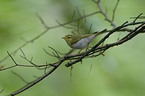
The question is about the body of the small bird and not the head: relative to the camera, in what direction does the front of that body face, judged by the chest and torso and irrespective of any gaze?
to the viewer's left
